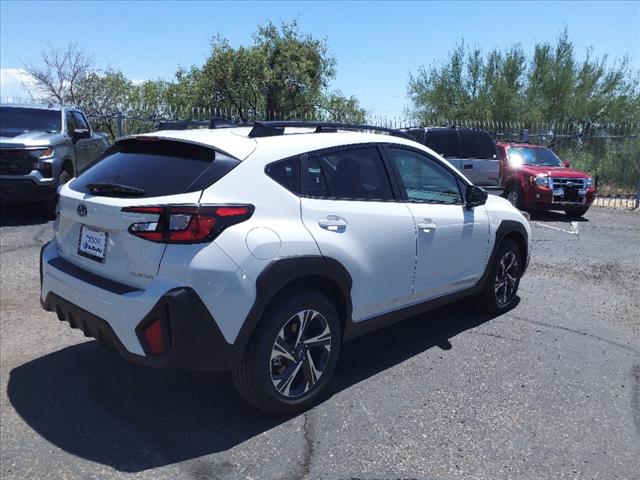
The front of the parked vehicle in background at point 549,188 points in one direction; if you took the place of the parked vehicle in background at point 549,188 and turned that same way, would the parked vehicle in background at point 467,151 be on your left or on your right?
on your right

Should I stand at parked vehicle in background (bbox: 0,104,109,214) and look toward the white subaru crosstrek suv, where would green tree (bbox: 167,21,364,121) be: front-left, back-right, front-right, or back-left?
back-left

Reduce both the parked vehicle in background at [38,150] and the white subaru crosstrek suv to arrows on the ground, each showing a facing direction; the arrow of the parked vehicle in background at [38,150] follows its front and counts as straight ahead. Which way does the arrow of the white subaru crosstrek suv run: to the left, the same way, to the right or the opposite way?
the opposite way

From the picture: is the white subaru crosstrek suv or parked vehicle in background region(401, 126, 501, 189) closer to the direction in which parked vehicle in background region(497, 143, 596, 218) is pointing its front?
the white subaru crosstrek suv

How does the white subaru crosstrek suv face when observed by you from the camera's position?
facing away from the viewer and to the right of the viewer

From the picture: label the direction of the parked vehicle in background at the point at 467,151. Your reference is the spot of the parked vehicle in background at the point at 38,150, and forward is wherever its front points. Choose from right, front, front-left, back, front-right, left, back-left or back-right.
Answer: back-left

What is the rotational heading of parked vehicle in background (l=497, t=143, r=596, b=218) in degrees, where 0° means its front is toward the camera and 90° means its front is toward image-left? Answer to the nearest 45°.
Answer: approximately 315°

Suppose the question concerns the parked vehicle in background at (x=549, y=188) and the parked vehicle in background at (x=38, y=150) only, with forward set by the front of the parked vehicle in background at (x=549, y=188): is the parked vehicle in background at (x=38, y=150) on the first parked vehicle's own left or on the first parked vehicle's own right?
on the first parked vehicle's own right

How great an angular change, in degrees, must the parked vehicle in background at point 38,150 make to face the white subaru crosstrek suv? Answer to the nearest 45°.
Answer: approximately 45° to its left
